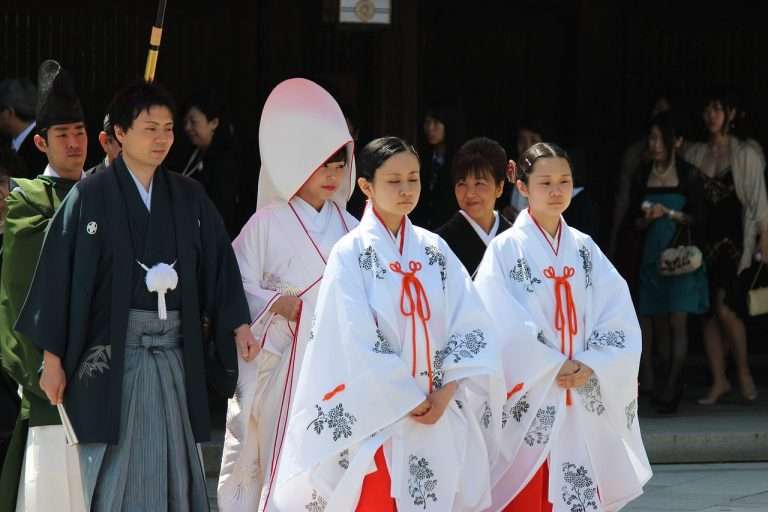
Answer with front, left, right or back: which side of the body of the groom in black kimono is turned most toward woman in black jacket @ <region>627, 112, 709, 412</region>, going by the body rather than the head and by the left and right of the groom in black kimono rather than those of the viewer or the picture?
left

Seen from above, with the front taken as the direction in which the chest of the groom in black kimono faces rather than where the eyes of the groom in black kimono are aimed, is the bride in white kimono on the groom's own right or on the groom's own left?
on the groom's own left

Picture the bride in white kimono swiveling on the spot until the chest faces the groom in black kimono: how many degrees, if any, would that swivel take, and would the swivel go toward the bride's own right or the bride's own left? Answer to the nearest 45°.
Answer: approximately 90° to the bride's own right

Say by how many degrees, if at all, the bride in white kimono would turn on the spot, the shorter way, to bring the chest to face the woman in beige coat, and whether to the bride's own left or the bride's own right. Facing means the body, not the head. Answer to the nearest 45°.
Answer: approximately 90° to the bride's own left

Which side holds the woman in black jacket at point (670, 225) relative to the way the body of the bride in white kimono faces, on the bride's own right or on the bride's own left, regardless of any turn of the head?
on the bride's own left

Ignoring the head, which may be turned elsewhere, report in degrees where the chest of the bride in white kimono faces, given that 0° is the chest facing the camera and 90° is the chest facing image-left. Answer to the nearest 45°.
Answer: approximately 315°

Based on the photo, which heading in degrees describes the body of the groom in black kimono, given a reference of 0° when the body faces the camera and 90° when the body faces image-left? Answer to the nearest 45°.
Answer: approximately 315°

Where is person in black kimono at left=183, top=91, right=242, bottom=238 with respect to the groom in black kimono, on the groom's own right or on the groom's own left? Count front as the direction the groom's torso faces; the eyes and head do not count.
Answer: on the groom's own left
